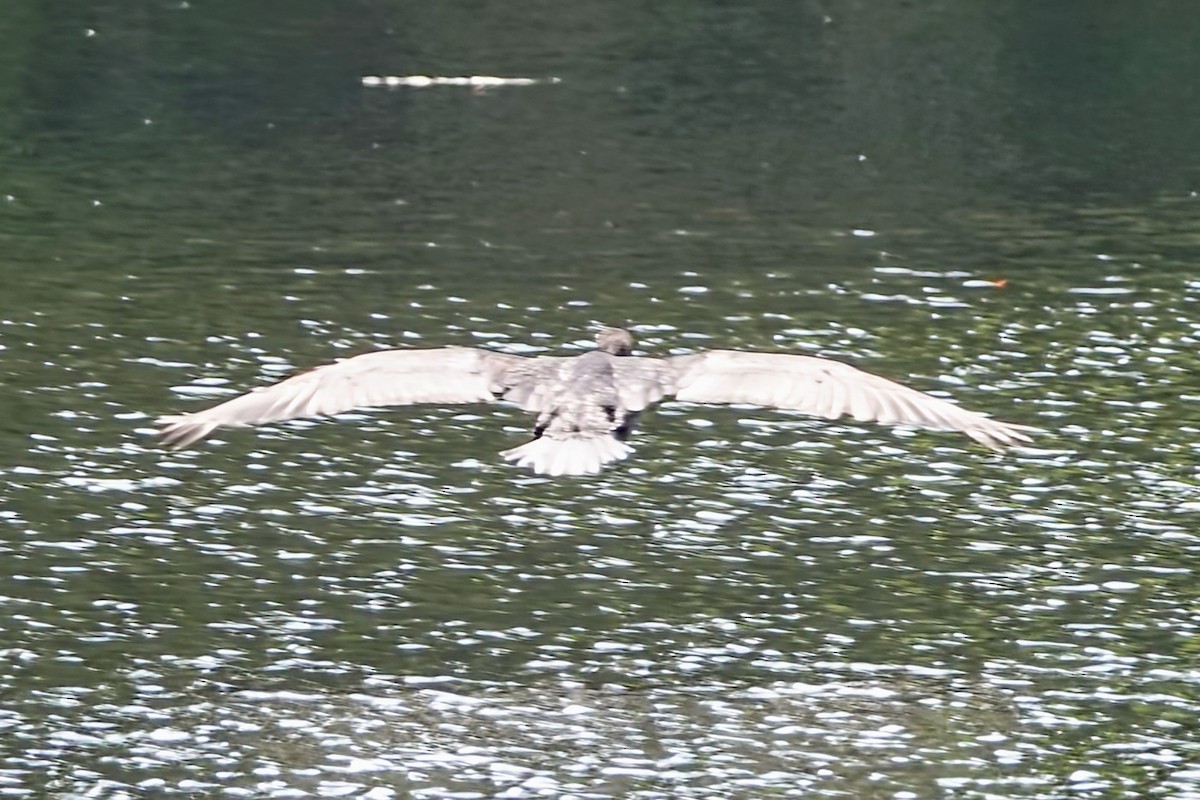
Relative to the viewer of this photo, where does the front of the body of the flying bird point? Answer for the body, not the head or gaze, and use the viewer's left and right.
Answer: facing away from the viewer
